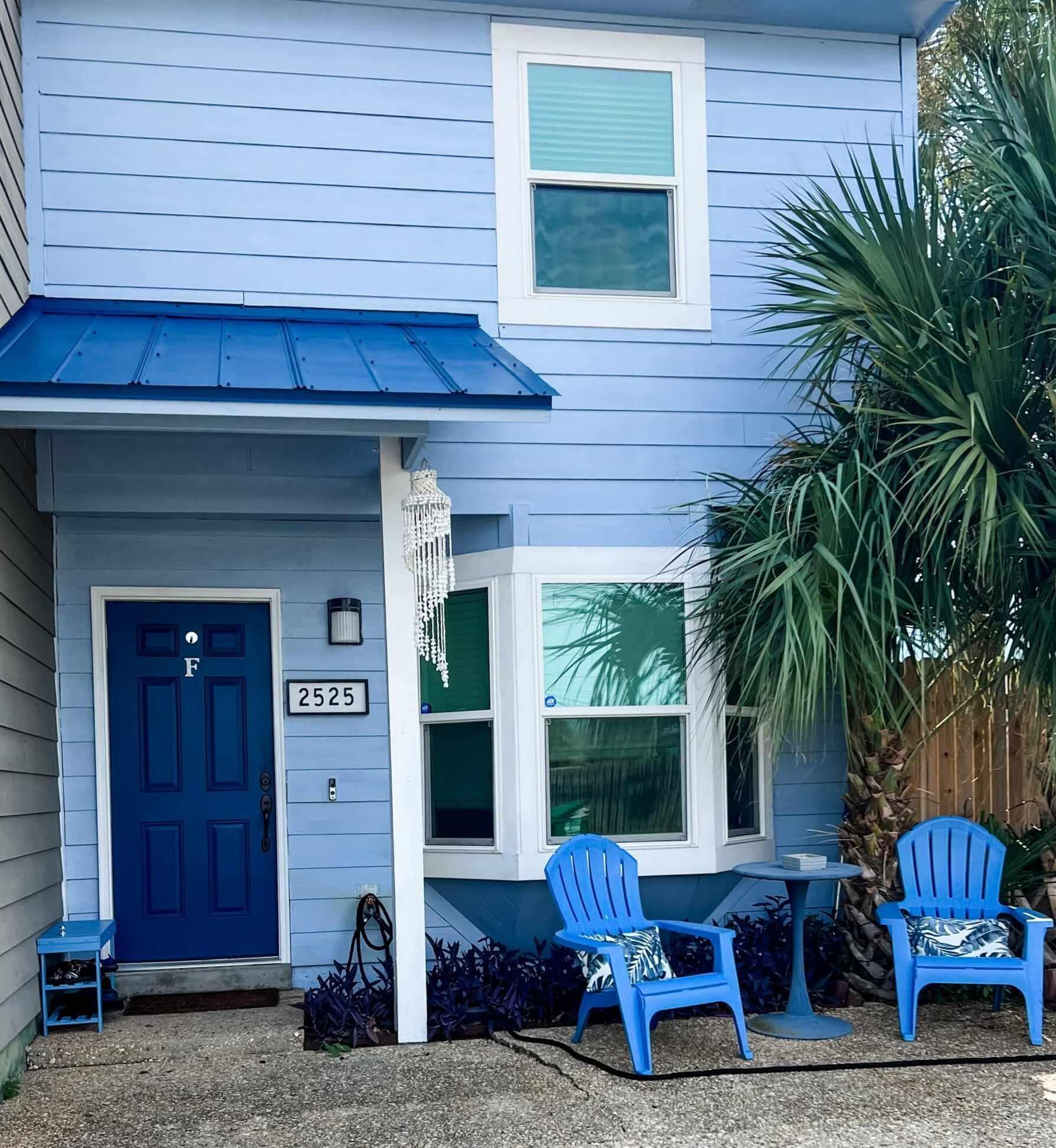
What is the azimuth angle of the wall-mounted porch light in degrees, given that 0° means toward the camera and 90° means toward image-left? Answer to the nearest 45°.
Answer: approximately 0°

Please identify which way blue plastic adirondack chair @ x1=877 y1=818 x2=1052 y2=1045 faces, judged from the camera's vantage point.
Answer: facing the viewer

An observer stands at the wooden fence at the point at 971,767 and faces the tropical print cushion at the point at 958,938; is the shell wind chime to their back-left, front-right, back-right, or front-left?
front-right

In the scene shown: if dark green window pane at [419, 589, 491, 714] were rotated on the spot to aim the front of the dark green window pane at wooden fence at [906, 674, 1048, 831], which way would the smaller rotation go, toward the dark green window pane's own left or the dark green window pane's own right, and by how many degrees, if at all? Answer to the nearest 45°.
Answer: approximately 90° to the dark green window pane's own left

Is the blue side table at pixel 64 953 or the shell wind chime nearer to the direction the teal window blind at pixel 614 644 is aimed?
the shell wind chime

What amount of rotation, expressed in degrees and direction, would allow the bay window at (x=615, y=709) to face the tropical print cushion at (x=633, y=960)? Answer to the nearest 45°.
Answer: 0° — it already faces it

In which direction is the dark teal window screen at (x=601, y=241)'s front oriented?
toward the camera

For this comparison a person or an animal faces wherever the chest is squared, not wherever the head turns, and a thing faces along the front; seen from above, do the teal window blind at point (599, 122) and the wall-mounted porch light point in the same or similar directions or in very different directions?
same or similar directions

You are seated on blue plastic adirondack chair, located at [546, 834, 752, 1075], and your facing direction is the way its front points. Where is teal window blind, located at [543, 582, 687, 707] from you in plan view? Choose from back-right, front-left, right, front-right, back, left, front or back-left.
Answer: back-left

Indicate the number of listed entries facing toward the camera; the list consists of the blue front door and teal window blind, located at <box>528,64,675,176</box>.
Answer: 2

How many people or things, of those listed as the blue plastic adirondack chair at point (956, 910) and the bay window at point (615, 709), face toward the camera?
2

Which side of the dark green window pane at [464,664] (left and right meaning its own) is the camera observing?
front

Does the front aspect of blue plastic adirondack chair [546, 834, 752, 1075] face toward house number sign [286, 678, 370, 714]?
no
